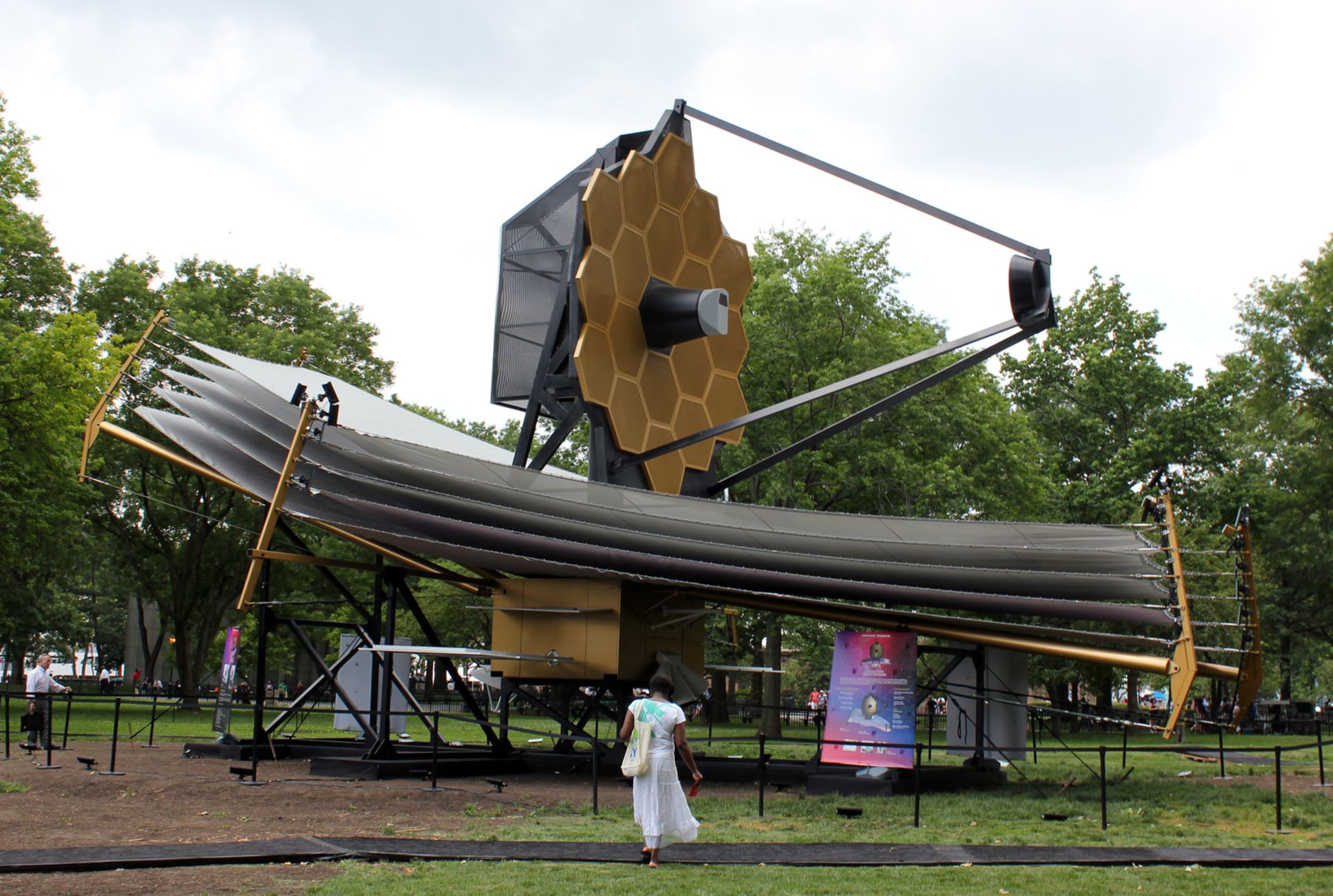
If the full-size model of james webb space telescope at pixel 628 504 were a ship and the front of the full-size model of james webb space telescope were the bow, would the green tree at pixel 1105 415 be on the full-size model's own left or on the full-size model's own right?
on the full-size model's own left

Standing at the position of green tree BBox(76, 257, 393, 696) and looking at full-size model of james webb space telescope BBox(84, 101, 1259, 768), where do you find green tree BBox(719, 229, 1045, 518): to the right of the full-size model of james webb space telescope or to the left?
left

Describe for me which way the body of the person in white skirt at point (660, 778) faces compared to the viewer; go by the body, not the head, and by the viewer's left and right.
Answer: facing away from the viewer

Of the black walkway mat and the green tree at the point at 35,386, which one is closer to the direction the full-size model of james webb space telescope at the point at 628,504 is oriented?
the black walkway mat

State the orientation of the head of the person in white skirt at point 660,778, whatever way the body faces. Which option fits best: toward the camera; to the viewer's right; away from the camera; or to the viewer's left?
away from the camera

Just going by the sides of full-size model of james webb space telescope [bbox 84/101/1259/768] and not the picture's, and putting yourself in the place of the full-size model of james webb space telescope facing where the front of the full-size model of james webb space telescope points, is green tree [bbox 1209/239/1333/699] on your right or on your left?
on your left

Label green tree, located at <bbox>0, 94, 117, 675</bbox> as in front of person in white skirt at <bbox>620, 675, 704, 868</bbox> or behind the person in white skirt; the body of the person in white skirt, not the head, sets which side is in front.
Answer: in front

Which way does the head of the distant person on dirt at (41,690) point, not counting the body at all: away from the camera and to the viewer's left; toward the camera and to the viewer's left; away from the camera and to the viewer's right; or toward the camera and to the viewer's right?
toward the camera and to the viewer's right

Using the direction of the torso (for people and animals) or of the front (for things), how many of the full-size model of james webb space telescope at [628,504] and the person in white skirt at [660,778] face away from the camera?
1

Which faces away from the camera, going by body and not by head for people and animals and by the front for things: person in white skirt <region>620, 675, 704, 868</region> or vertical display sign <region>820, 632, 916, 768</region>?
the person in white skirt

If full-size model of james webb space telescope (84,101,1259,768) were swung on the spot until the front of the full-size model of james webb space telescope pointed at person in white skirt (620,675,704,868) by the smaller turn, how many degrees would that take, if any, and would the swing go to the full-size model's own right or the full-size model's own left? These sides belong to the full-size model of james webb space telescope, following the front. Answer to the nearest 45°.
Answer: approximately 45° to the full-size model's own right

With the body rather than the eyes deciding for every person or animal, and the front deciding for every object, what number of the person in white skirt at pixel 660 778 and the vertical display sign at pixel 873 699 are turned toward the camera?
1
